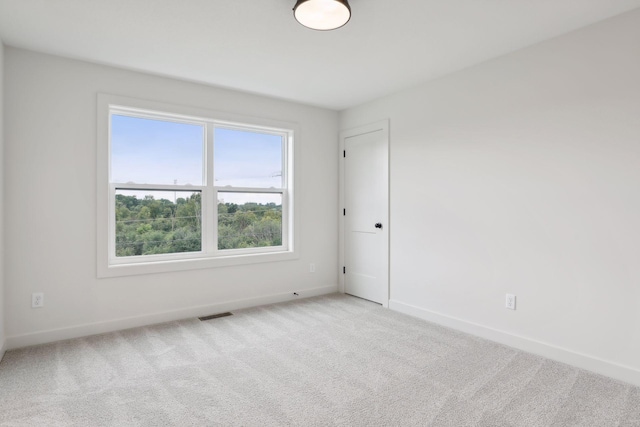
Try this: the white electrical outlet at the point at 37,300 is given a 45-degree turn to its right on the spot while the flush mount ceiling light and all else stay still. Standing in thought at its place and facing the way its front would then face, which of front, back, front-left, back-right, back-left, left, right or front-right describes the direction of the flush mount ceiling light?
left

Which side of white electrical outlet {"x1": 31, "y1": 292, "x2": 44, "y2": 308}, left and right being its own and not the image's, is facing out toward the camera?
front

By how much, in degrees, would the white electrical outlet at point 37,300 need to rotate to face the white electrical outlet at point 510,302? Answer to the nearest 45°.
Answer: approximately 45° to its left

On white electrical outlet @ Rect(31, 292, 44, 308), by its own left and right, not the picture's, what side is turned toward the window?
left

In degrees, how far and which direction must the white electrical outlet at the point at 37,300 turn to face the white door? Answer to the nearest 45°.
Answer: approximately 90° to its left

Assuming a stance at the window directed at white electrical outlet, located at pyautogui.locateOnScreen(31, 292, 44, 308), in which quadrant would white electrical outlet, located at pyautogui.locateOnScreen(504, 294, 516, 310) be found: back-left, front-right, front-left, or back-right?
back-left

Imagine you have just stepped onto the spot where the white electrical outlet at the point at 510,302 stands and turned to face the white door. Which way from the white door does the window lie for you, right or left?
left

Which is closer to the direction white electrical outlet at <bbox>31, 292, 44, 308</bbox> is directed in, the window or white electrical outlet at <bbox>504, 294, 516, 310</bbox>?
the white electrical outlet

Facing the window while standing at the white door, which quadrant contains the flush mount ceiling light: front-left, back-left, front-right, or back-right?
front-left
